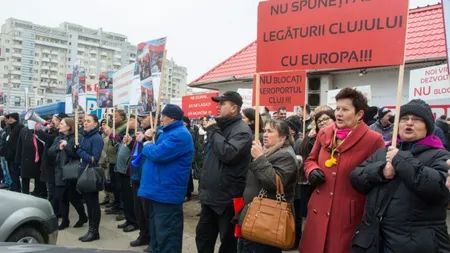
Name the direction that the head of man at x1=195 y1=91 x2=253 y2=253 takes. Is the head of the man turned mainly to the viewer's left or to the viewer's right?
to the viewer's left

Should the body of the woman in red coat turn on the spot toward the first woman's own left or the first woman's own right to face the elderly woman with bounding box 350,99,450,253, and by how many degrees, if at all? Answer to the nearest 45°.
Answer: approximately 90° to the first woman's own left

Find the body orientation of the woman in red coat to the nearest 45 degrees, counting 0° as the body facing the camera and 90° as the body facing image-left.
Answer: approximately 45°

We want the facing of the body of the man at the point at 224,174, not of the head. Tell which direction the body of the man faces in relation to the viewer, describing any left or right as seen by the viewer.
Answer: facing to the left of the viewer

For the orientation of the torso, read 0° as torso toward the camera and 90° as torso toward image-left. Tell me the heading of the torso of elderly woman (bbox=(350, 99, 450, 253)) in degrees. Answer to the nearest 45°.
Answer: approximately 45°
